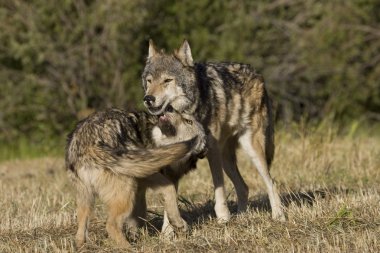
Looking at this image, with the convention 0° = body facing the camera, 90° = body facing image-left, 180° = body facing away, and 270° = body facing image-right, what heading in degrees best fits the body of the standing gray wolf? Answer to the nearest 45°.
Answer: approximately 45°

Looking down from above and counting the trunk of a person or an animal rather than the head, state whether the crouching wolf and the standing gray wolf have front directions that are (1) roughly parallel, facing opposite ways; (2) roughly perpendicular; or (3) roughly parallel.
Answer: roughly parallel, facing opposite ways

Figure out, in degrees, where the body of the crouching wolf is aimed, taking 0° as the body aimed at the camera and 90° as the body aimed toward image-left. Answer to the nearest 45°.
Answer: approximately 225°

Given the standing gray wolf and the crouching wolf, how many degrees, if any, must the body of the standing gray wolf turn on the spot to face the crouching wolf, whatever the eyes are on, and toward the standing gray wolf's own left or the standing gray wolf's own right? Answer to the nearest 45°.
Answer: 0° — it already faces it

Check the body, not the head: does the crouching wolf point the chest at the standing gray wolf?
yes
